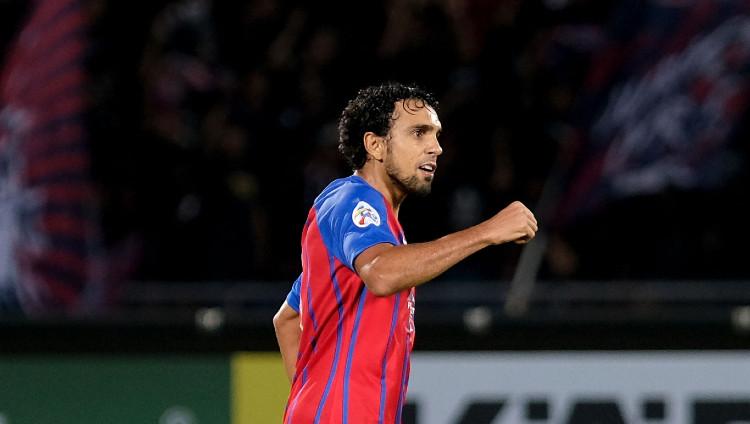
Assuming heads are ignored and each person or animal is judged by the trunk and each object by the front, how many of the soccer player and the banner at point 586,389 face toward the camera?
1

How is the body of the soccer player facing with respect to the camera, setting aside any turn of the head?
to the viewer's right

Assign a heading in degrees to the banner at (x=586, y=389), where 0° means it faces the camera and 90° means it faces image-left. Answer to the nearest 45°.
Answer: approximately 0°

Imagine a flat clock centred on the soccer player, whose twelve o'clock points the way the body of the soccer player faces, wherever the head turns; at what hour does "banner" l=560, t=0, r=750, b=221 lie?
The banner is roughly at 10 o'clock from the soccer player.

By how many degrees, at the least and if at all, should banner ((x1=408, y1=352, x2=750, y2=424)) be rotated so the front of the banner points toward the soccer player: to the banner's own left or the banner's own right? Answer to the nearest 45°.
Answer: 0° — it already faces them

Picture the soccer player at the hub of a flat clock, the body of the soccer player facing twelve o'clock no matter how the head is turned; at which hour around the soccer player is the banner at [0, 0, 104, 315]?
The banner is roughly at 8 o'clock from the soccer player.

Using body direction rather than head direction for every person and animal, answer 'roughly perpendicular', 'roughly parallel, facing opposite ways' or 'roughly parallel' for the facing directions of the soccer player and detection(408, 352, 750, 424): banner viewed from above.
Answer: roughly perpendicular

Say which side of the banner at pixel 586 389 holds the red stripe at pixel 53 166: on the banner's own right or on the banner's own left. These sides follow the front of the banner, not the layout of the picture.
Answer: on the banner's own right

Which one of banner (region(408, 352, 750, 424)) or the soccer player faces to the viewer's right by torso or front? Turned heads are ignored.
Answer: the soccer player

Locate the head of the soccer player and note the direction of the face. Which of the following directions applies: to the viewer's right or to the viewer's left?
to the viewer's right
